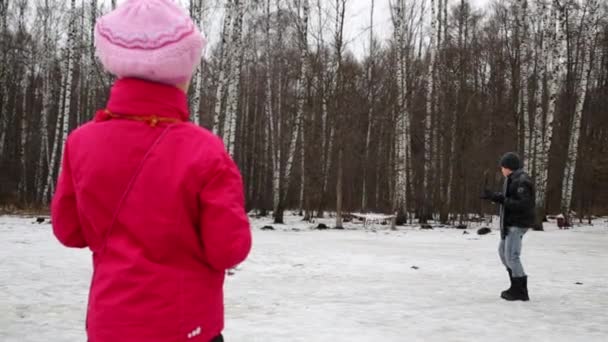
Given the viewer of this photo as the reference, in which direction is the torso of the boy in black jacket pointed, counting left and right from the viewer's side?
facing to the left of the viewer

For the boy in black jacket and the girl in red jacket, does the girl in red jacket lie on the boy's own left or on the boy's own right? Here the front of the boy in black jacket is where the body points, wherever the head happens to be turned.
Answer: on the boy's own left

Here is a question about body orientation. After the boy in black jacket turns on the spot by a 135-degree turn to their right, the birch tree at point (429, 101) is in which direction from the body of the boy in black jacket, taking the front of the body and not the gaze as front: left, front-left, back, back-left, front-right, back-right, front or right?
front-left

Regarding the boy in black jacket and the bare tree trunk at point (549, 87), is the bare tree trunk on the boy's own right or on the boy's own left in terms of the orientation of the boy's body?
on the boy's own right

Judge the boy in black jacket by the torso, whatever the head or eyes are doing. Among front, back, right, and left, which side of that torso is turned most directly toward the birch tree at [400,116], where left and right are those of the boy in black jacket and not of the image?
right

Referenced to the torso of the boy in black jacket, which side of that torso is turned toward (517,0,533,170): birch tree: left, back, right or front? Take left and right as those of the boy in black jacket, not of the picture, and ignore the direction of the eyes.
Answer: right
